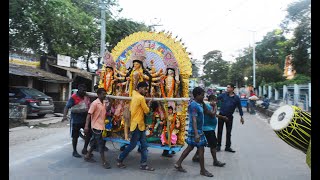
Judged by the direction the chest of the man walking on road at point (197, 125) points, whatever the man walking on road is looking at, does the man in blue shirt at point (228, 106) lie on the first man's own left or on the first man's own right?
on the first man's own left

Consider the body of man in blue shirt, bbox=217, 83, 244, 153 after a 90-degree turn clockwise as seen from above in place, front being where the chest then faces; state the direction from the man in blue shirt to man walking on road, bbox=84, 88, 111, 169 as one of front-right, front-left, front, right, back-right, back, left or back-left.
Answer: front-left

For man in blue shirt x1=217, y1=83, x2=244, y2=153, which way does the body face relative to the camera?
toward the camera

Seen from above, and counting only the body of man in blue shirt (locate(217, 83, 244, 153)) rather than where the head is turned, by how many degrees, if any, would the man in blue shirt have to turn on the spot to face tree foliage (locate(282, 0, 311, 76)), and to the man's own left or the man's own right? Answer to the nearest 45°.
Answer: approximately 180°

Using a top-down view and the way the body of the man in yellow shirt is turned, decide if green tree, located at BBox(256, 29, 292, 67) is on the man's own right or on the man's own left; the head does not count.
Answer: on the man's own left

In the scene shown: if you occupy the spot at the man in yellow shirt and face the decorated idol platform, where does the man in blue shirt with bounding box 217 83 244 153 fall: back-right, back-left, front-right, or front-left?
front-right

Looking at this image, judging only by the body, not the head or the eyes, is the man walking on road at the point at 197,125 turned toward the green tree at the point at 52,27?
no

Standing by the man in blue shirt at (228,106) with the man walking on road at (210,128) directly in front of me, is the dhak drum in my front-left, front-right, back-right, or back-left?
front-left

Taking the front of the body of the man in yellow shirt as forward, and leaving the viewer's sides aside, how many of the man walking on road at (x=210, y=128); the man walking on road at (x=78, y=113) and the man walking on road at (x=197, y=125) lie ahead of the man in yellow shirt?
2
